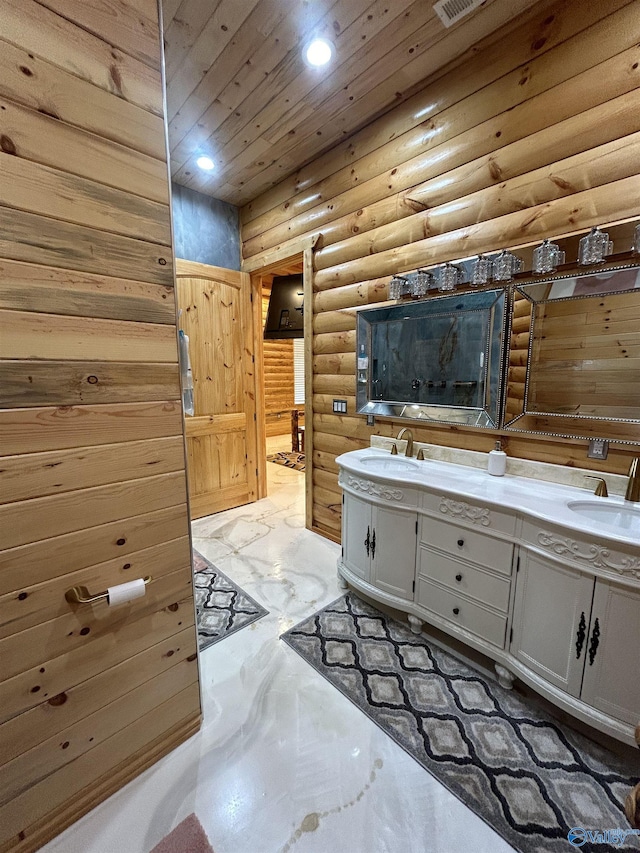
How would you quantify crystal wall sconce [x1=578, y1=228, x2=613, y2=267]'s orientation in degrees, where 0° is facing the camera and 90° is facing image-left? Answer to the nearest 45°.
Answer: approximately 45°

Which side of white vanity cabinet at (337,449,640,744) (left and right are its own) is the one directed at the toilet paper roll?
front

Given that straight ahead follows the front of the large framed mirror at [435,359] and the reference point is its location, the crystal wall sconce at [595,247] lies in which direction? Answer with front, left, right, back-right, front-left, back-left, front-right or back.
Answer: left

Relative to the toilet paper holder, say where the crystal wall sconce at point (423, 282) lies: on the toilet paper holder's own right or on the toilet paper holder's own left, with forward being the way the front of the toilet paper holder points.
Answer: on the toilet paper holder's own left

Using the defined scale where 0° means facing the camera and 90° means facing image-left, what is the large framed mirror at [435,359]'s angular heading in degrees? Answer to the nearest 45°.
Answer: approximately 45°

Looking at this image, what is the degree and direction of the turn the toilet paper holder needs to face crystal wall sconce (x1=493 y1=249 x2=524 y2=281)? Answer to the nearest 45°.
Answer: approximately 45° to its left

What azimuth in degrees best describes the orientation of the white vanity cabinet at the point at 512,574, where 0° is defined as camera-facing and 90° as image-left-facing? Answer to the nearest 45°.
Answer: approximately 45°

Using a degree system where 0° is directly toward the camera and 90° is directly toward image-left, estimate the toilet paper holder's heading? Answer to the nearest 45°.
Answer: approximately 315°

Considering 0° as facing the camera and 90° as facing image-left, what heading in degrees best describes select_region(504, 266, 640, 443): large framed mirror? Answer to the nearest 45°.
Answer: approximately 45°

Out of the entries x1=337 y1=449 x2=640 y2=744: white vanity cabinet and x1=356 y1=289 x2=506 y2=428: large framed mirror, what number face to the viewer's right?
0
